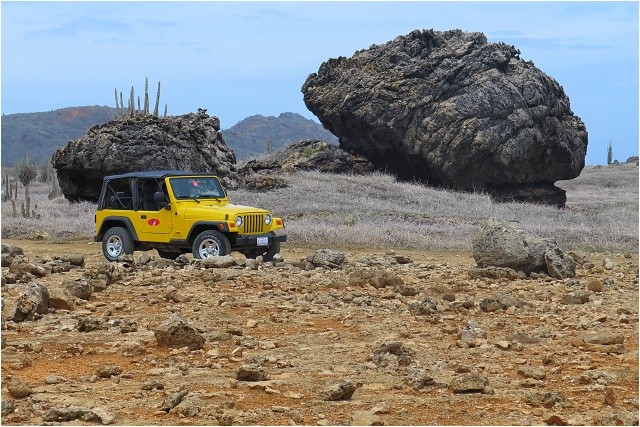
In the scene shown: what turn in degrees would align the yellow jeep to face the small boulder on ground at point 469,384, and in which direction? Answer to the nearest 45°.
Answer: approximately 45° to its right

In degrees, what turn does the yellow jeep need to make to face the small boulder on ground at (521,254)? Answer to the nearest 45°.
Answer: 0° — it already faces it

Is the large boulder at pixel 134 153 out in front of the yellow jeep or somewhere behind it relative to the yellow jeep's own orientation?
behind

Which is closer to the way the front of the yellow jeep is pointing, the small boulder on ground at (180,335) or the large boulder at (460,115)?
the small boulder on ground

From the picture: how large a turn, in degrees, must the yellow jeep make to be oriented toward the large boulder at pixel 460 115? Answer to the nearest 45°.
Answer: approximately 90° to its left

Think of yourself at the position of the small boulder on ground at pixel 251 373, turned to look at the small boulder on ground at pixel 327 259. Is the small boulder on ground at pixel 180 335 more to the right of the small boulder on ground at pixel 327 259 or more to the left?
left

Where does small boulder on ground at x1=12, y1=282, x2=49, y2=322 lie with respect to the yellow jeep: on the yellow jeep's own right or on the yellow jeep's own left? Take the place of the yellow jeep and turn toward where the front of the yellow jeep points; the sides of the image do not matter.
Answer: on the yellow jeep's own right

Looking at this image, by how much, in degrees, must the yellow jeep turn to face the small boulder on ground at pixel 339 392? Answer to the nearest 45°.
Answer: approximately 45° to its right

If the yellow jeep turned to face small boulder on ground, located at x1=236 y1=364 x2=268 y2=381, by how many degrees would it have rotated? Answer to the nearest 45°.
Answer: approximately 45° to its right

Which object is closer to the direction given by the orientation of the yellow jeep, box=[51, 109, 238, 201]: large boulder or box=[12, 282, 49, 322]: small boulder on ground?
the small boulder on ground

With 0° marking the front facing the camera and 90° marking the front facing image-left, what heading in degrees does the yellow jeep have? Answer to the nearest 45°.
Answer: approximately 315°
